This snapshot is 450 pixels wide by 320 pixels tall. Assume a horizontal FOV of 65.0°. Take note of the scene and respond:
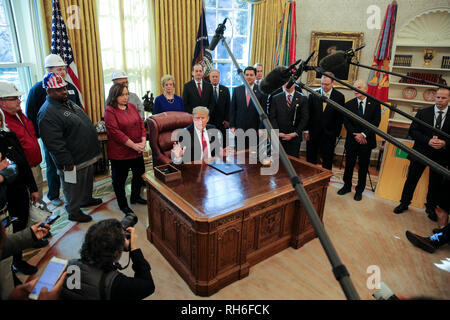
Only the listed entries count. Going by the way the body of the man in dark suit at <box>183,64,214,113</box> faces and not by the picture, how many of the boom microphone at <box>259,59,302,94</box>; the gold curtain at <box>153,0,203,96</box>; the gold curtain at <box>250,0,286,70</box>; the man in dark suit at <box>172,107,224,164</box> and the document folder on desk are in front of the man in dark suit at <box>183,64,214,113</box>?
3

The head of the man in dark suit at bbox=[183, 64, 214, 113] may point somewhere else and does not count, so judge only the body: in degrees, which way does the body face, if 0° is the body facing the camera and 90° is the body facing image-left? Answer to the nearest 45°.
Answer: approximately 0°

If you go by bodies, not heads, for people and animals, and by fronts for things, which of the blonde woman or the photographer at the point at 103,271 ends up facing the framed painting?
the photographer

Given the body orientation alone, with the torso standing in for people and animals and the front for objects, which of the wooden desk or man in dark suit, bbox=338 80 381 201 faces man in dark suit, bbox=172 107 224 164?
the wooden desk

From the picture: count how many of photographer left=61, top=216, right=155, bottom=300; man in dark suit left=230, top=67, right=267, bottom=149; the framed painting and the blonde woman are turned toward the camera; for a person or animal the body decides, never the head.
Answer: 3

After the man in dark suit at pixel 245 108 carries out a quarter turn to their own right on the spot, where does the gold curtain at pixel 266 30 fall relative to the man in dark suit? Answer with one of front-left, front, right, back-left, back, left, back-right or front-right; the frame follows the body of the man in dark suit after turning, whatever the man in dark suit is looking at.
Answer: right

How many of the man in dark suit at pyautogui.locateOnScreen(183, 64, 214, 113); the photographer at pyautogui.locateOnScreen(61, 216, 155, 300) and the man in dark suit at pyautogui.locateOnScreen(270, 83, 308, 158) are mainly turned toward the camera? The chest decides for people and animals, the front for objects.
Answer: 2

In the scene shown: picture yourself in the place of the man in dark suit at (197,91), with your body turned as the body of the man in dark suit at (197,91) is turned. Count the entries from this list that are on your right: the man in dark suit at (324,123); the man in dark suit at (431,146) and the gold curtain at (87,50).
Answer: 1

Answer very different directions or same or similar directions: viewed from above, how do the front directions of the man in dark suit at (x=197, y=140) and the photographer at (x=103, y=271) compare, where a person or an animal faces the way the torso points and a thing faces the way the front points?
very different directions

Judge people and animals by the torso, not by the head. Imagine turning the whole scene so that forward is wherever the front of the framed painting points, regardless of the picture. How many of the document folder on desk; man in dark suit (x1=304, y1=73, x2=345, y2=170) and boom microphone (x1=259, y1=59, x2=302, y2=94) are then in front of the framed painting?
3

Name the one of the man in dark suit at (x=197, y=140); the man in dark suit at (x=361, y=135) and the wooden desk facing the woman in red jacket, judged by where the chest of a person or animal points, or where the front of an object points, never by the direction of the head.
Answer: the man in dark suit at (x=361, y=135)

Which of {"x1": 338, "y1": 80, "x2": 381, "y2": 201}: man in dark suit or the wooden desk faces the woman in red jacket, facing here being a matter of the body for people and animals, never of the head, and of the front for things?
the man in dark suit

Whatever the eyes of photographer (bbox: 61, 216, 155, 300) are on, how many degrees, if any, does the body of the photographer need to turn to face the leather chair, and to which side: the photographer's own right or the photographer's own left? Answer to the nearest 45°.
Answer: approximately 45° to the photographer's own left

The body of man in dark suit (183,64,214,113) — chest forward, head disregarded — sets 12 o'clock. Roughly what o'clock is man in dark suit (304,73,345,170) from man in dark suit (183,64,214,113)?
man in dark suit (304,73,345,170) is roughly at 10 o'clock from man in dark suit (183,64,214,113).

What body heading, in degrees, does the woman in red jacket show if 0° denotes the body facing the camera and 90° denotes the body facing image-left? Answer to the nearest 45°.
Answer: approximately 315°
